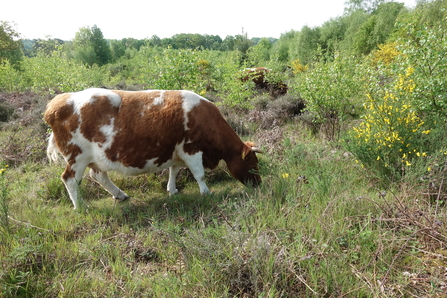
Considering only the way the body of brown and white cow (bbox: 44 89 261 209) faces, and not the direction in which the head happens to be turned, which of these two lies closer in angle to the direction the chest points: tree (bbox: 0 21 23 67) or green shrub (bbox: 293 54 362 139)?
the green shrub

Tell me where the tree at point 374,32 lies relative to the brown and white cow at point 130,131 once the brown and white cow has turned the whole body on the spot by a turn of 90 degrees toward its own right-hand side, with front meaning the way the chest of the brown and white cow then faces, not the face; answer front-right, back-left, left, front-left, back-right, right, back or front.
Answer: back-left

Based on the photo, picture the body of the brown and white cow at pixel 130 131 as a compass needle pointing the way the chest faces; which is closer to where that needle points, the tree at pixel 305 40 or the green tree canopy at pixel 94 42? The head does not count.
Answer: the tree

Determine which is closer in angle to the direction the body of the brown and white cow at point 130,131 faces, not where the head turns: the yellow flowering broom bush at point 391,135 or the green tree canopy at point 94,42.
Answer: the yellow flowering broom bush

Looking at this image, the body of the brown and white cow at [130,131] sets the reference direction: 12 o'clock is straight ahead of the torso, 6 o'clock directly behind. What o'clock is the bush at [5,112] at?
The bush is roughly at 8 o'clock from the brown and white cow.

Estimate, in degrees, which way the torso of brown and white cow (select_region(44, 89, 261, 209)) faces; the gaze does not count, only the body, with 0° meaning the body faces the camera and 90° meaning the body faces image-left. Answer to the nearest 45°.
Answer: approximately 270°

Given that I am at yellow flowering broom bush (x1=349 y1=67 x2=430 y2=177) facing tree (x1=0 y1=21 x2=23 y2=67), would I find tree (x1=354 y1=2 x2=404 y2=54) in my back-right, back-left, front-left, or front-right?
front-right

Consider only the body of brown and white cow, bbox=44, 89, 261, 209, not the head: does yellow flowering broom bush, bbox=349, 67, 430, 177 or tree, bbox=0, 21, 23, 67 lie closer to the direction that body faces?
the yellow flowering broom bush

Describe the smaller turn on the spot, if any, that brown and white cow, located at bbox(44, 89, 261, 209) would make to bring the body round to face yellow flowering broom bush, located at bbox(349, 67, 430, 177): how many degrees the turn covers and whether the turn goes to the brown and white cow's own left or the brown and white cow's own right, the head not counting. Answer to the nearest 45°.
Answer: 0° — it already faces it

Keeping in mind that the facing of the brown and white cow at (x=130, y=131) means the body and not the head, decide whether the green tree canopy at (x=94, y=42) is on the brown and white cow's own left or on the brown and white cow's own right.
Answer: on the brown and white cow's own left
